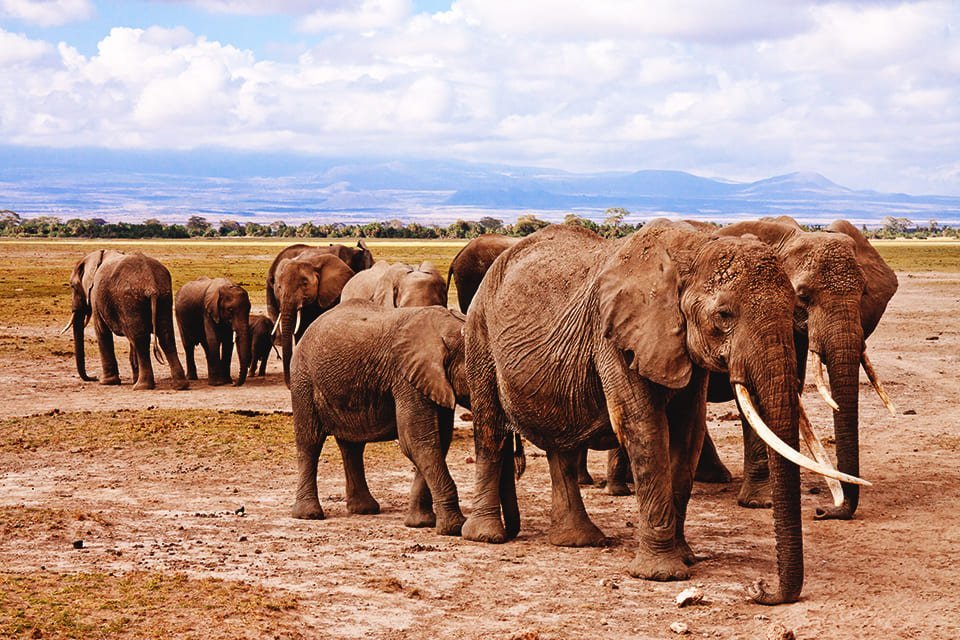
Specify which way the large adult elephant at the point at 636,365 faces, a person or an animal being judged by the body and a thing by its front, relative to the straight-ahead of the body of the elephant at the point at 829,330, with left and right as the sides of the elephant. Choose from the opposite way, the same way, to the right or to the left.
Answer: the same way

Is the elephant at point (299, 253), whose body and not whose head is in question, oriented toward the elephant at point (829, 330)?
no

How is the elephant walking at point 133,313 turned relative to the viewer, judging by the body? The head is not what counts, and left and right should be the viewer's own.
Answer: facing away from the viewer and to the left of the viewer

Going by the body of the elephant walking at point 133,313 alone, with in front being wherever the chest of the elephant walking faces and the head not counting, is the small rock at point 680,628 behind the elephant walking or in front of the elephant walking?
behind

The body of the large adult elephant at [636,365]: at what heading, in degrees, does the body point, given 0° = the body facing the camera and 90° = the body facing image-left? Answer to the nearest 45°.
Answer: approximately 315°

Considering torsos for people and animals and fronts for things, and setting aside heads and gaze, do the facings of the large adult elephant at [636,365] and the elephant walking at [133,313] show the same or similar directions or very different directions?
very different directions

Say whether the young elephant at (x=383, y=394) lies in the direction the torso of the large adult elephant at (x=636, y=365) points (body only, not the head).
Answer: no

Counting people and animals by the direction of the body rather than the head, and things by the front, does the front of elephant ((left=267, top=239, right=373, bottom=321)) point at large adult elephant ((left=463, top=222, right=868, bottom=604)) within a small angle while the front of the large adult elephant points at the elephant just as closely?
no

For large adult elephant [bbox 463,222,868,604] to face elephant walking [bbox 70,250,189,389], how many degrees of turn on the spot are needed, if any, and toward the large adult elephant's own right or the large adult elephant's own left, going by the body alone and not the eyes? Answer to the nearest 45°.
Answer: approximately 180°

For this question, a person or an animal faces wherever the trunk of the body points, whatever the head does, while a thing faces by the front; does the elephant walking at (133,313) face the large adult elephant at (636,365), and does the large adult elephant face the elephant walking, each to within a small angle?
no

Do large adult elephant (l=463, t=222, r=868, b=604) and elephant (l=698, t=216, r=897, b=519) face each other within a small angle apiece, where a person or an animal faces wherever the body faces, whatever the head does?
no

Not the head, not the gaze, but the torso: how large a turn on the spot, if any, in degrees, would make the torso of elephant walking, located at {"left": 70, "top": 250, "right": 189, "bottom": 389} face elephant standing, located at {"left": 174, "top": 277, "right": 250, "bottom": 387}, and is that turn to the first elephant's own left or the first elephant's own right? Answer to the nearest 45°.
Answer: approximately 135° to the first elephant's own right

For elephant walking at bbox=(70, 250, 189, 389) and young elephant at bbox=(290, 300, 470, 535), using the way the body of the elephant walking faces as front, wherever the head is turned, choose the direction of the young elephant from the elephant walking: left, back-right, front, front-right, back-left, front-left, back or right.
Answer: back-left

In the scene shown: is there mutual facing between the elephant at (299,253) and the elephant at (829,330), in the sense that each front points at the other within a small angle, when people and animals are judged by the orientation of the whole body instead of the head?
no

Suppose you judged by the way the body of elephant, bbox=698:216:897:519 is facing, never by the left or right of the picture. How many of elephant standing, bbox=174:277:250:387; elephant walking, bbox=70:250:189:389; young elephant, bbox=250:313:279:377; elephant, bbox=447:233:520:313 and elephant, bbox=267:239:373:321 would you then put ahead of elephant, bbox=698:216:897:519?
0
